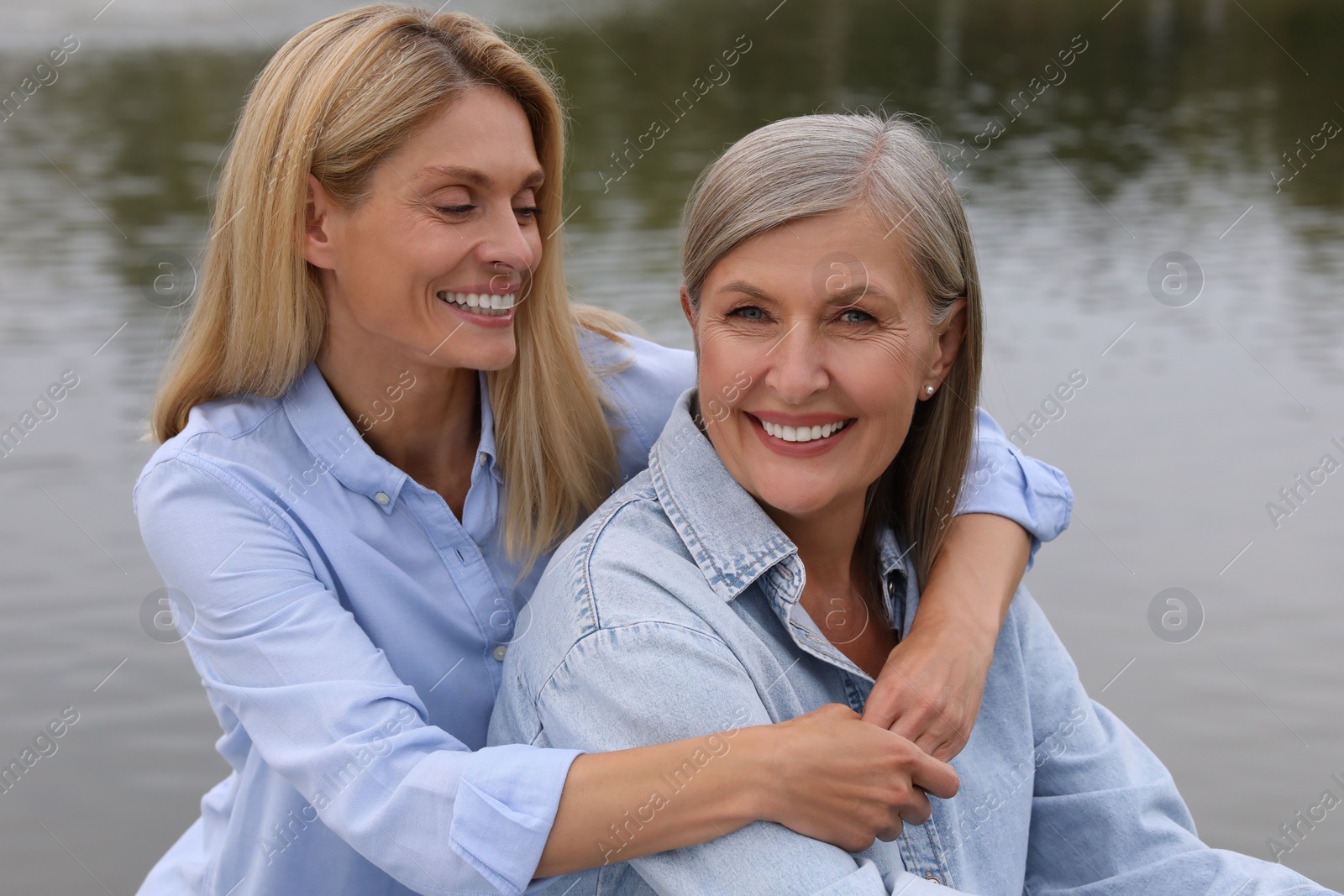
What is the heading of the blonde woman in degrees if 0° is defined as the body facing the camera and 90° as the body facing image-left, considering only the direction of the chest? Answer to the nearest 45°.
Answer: approximately 315°
